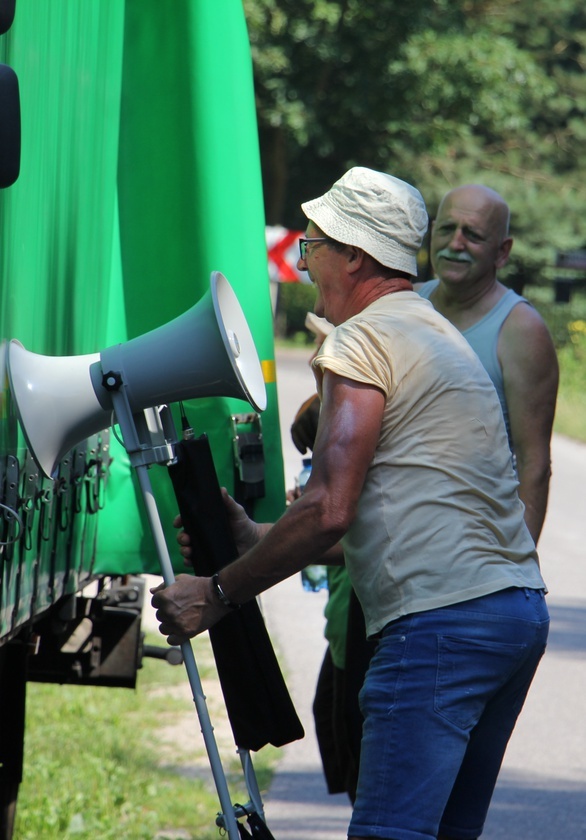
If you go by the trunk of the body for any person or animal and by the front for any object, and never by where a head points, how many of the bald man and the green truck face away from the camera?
0

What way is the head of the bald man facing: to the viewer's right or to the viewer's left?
to the viewer's left

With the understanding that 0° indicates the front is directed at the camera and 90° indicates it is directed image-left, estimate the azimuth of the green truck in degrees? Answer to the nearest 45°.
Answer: approximately 45°

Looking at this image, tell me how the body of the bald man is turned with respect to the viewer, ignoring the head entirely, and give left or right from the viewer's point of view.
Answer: facing the viewer and to the left of the viewer

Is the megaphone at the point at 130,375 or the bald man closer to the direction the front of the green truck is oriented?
the megaphone

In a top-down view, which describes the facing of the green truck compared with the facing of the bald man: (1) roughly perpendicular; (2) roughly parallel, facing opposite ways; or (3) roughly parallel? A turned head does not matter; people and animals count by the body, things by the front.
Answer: roughly parallel

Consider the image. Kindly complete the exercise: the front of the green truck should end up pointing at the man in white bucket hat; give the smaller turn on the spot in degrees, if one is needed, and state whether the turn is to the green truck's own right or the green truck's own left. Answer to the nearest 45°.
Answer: approximately 45° to the green truck's own left

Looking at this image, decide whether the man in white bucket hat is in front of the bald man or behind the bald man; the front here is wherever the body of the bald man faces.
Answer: in front

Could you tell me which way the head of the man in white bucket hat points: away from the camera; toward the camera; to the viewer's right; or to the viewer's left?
to the viewer's left

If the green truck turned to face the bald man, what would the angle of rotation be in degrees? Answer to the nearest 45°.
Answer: approximately 135° to its left
